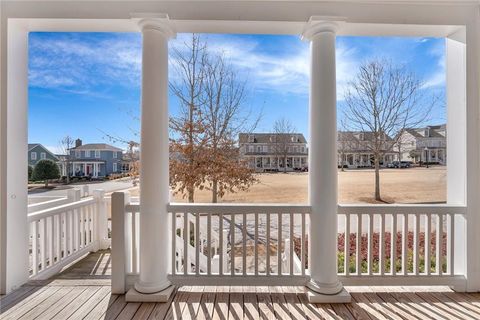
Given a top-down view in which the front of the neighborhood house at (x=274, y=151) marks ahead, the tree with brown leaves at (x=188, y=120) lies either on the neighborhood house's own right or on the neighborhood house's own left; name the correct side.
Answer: on the neighborhood house's own right

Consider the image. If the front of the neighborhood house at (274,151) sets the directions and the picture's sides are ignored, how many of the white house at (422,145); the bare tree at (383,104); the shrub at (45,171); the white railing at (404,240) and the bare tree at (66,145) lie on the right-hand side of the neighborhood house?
2

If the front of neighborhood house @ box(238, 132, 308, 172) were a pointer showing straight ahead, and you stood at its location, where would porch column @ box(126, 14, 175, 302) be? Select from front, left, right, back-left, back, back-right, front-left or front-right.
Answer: front-right

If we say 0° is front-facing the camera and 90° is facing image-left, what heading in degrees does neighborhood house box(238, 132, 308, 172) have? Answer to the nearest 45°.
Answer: approximately 0°

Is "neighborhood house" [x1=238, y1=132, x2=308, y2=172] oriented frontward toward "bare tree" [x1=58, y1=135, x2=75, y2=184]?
no

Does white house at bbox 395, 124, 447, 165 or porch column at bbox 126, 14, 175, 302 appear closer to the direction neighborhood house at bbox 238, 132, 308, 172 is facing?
the porch column

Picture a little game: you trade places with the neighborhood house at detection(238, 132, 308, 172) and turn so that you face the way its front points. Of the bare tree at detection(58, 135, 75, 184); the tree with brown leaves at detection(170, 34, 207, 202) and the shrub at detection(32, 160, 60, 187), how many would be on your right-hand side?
3

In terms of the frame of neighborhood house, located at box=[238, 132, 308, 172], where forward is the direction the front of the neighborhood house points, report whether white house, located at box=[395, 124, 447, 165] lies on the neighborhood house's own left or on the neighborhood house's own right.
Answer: on the neighborhood house's own left

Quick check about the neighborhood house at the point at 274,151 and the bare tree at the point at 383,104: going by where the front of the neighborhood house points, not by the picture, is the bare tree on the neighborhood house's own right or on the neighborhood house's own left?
on the neighborhood house's own left
